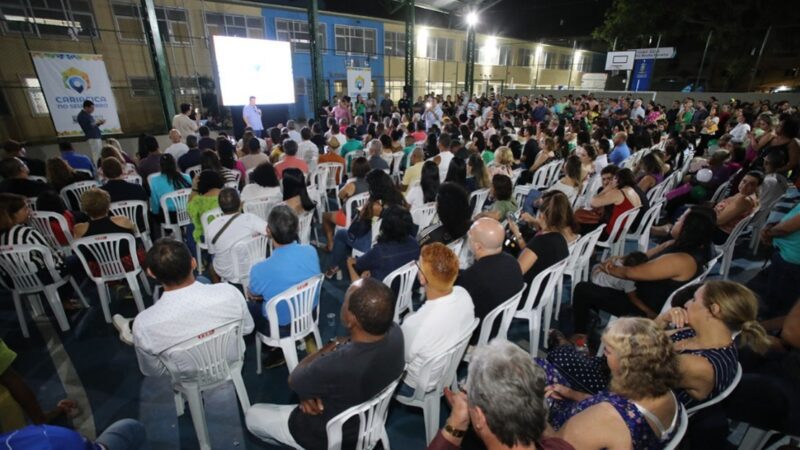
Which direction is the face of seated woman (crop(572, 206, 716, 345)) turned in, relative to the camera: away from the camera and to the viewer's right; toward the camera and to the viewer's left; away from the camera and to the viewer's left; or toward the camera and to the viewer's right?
away from the camera and to the viewer's left

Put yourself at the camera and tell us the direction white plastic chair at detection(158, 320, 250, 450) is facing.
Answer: facing away from the viewer and to the left of the viewer

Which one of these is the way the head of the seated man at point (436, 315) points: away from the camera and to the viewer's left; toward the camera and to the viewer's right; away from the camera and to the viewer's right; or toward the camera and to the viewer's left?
away from the camera and to the viewer's left

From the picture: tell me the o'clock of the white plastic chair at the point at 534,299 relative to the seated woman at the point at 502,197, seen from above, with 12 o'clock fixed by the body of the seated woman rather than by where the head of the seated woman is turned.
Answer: The white plastic chair is roughly at 7 o'clock from the seated woman.

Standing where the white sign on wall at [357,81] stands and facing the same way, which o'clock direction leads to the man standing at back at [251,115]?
The man standing at back is roughly at 1 o'clock from the white sign on wall.

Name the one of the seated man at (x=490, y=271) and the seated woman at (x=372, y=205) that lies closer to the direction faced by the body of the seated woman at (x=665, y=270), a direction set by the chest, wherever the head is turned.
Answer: the seated woman

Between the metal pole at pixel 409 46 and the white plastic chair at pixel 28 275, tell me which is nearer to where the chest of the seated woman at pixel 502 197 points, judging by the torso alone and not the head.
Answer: the metal pole

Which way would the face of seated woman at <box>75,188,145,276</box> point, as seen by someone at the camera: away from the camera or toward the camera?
away from the camera

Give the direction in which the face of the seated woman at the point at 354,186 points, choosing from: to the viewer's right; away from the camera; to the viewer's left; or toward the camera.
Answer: away from the camera

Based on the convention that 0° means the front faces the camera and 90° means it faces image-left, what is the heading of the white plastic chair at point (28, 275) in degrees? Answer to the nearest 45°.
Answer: approximately 225°

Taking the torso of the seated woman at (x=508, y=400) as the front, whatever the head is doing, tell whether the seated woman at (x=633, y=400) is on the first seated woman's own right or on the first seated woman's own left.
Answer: on the first seated woman's own right

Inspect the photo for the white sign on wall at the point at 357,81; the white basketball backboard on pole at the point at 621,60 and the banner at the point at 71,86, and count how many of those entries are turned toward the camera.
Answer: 3

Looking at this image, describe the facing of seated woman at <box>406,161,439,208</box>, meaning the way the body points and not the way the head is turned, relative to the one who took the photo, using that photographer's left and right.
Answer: facing away from the viewer and to the left of the viewer

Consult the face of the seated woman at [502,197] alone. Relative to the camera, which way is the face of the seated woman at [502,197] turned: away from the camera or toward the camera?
away from the camera

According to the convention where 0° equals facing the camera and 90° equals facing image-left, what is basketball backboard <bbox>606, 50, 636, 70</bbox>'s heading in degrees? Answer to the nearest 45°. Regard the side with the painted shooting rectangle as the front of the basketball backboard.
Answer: approximately 0°

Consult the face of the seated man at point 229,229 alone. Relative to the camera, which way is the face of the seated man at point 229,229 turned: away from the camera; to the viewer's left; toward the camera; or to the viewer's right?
away from the camera

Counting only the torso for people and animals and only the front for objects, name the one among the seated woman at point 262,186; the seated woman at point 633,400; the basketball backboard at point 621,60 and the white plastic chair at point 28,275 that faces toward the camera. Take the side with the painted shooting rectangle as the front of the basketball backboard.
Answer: the basketball backboard

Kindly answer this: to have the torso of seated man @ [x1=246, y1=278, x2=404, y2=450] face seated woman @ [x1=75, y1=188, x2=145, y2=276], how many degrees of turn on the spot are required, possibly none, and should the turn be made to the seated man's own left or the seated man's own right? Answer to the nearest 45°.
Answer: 0° — they already face them

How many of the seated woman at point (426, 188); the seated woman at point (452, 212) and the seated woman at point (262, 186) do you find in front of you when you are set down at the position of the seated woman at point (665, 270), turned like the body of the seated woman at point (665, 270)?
3

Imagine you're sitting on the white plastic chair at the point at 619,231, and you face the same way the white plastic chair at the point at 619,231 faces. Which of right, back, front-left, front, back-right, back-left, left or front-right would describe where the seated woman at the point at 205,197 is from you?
left

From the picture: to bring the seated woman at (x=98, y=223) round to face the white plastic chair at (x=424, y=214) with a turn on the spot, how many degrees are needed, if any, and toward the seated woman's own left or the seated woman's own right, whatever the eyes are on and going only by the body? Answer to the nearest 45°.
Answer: approximately 135° to the seated woman's own right

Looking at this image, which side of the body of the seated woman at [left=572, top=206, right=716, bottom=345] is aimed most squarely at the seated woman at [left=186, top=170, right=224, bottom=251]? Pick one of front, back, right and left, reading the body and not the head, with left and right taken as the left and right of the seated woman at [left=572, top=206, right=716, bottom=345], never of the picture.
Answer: front
